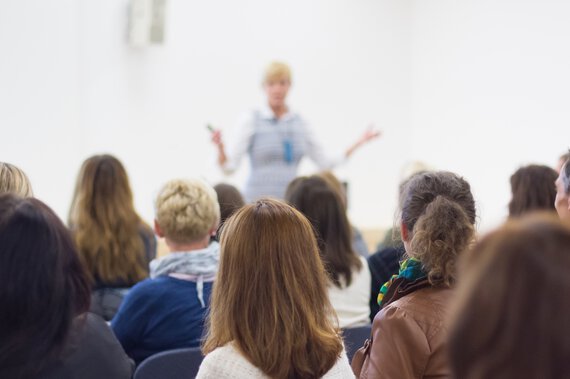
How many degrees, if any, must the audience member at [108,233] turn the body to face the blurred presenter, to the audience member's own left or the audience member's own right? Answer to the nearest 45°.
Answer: approximately 45° to the audience member's own right

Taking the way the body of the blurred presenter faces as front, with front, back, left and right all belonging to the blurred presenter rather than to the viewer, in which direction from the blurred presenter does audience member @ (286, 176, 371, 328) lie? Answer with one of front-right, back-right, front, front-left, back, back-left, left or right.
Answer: front

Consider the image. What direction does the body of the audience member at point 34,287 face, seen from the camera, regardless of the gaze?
away from the camera

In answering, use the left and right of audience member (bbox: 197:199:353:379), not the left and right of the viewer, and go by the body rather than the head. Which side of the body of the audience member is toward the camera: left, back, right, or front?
back

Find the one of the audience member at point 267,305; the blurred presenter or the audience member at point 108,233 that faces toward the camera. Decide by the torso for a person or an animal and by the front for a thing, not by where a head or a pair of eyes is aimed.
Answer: the blurred presenter

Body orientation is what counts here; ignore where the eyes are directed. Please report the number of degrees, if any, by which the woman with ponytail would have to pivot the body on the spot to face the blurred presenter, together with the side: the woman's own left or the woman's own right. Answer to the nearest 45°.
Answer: approximately 45° to the woman's own right

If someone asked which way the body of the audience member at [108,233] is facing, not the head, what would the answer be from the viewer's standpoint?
away from the camera

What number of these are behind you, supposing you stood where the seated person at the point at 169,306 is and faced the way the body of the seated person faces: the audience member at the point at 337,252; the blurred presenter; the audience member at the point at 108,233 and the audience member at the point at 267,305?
1

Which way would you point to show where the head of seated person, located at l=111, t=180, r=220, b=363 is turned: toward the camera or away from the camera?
away from the camera

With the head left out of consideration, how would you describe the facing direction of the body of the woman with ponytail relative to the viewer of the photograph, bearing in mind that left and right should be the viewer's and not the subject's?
facing away from the viewer and to the left of the viewer

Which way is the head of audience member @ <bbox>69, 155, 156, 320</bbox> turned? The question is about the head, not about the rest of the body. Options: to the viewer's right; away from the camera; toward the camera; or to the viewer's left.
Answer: away from the camera

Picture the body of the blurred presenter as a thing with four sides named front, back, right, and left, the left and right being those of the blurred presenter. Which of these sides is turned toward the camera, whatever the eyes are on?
front

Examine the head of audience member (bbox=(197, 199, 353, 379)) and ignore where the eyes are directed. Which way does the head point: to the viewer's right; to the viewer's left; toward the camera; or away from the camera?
away from the camera
